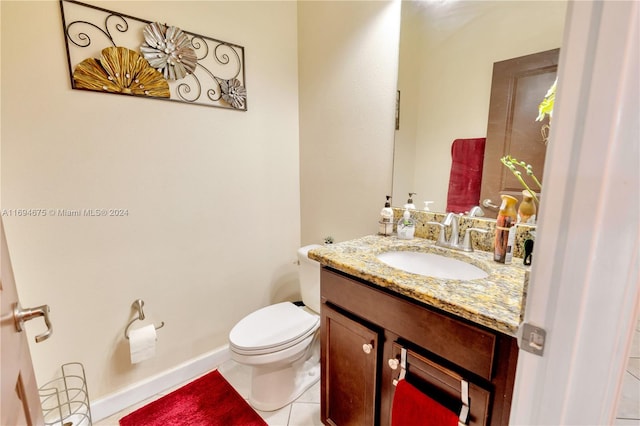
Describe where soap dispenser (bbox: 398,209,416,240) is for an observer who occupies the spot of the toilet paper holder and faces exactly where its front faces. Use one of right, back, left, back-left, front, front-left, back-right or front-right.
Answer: front

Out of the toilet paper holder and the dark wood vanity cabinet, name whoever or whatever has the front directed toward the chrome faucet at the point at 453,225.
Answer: the toilet paper holder

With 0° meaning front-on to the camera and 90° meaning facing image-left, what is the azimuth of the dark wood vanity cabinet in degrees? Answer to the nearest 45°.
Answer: approximately 45°

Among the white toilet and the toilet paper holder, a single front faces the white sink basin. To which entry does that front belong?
the toilet paper holder

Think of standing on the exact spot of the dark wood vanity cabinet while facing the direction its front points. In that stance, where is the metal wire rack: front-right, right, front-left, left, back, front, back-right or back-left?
front-right

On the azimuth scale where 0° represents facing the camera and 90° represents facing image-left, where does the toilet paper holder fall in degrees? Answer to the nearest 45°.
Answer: approximately 315°

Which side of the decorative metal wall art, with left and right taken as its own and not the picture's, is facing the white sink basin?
front

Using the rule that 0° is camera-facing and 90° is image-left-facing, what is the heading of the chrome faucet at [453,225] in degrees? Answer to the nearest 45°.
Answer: approximately 45°

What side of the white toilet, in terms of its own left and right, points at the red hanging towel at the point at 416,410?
left

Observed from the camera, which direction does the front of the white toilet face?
facing the viewer and to the left of the viewer

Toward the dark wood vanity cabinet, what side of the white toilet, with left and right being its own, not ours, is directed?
left
